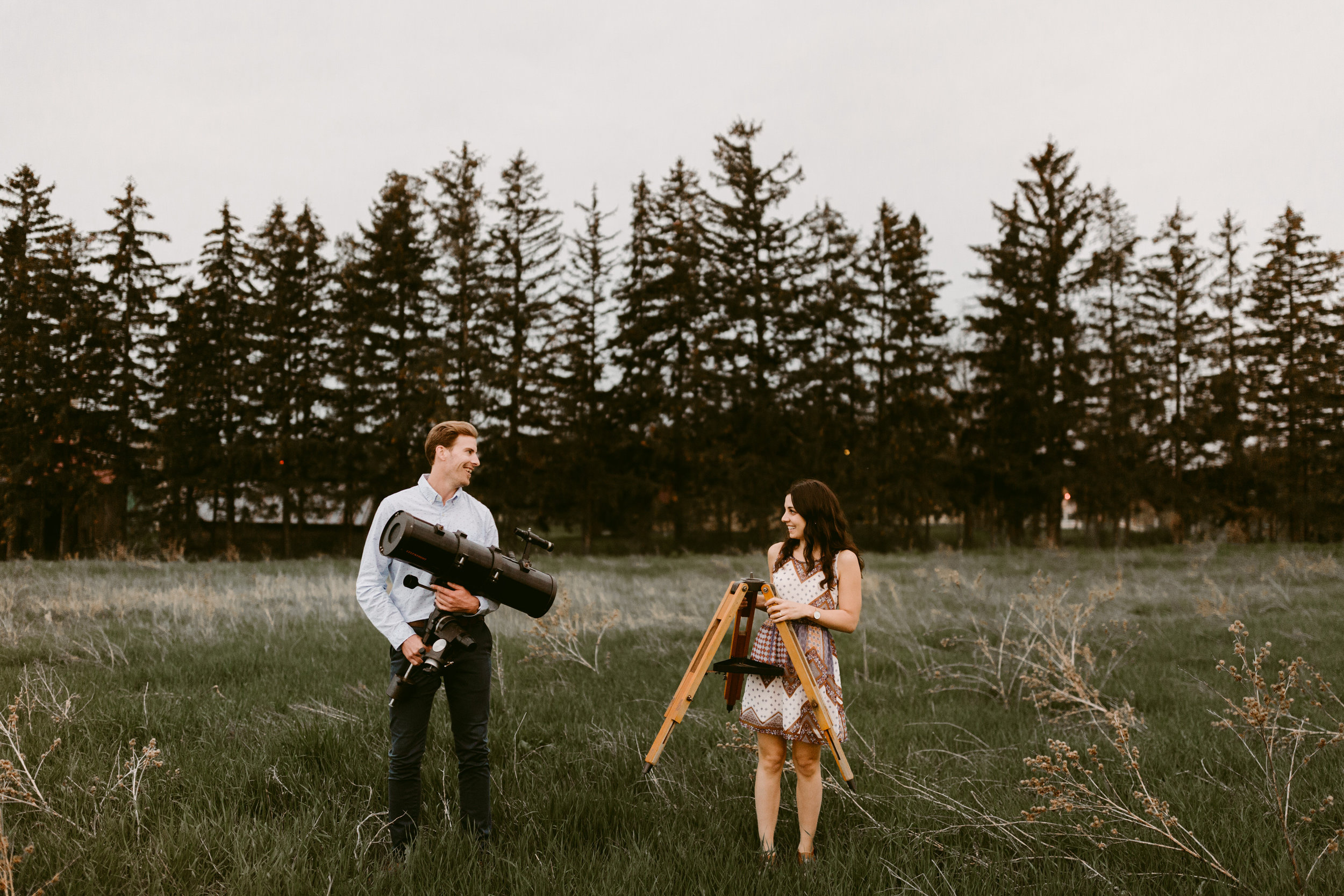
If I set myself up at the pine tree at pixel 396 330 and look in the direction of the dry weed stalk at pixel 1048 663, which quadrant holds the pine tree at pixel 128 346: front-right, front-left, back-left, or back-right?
back-right

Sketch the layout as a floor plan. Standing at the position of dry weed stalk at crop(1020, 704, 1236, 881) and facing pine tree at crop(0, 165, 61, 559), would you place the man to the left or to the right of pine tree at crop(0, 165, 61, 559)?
left

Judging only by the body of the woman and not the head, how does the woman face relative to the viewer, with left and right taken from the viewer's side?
facing the viewer and to the left of the viewer

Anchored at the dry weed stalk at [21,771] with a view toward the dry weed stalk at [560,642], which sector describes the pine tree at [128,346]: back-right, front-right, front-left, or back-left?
front-left

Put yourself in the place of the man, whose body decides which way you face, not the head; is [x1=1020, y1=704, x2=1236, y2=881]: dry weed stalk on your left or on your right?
on your left

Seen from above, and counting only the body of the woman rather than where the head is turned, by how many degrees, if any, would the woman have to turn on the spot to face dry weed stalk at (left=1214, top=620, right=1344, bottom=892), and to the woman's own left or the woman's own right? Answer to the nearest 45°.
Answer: approximately 135° to the woman's own left

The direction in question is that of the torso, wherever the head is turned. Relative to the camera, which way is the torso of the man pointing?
toward the camera

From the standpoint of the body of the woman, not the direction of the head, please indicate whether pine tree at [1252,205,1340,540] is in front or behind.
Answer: behind

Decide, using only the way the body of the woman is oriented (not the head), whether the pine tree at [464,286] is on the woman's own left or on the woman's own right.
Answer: on the woman's own right

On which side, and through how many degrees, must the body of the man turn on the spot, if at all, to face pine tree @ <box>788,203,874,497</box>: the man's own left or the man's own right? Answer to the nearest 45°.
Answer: approximately 135° to the man's own left

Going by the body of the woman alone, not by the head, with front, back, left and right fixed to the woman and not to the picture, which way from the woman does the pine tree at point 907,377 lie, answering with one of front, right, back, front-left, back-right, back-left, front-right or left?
back-right

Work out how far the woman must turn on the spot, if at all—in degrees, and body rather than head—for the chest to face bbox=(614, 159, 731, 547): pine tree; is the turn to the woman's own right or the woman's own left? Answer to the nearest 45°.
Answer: approximately 135° to the woman's own right

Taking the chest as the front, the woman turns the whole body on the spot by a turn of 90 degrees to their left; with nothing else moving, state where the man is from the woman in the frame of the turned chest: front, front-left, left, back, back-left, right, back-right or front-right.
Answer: back-right

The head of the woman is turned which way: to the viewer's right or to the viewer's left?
to the viewer's left

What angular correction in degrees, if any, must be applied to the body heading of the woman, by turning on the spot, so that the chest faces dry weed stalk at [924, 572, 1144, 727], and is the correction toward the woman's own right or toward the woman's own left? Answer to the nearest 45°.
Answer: approximately 180°

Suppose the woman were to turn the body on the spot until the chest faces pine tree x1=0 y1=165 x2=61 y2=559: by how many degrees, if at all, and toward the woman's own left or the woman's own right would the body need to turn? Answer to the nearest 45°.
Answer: approximately 90° to the woman's own right

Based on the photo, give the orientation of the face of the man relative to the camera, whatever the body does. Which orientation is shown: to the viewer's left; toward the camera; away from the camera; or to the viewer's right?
to the viewer's right
